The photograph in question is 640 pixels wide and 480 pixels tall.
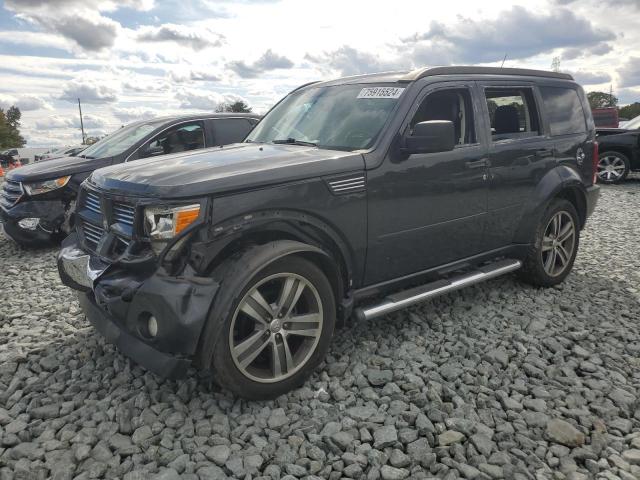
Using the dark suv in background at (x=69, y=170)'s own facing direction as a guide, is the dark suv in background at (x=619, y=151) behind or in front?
behind

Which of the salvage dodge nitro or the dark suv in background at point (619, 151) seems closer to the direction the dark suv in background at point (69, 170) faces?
the salvage dodge nitro

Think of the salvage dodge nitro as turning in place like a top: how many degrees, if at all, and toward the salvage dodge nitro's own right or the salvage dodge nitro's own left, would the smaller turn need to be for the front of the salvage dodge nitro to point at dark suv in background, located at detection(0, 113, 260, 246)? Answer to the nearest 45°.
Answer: approximately 90° to the salvage dodge nitro's own right

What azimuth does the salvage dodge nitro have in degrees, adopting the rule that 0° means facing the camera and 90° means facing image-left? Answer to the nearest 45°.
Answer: approximately 45°

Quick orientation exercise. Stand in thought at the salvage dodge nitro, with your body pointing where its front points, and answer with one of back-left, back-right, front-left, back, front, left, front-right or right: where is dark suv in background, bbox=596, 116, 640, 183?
back

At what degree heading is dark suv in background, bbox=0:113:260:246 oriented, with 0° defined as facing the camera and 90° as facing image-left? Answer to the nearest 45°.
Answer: approximately 45°
